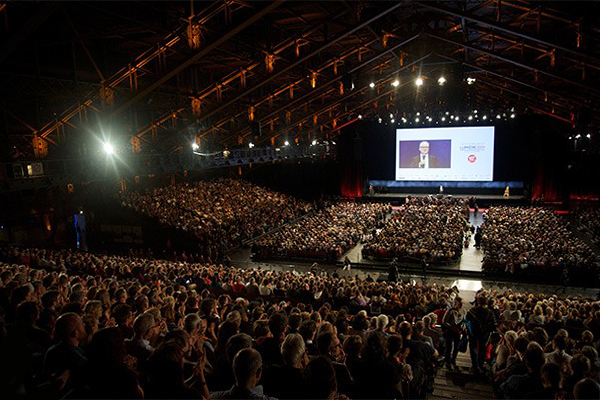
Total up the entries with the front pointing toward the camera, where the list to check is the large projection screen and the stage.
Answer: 2

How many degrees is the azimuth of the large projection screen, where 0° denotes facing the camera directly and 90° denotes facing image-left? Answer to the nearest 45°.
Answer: approximately 0°
